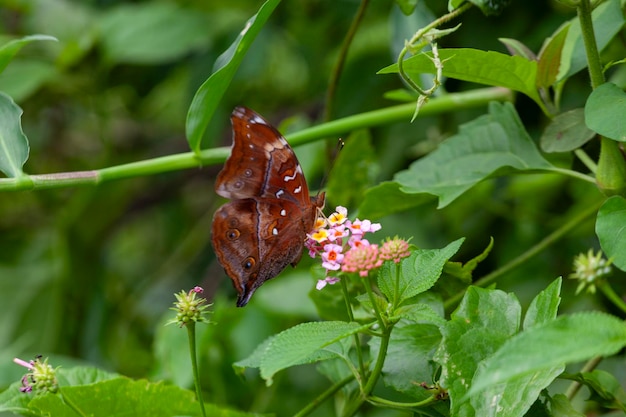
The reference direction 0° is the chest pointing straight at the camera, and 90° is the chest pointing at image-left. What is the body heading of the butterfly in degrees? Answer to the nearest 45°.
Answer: approximately 270°
